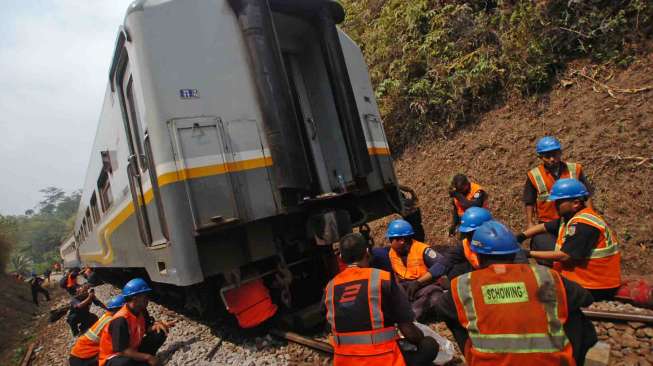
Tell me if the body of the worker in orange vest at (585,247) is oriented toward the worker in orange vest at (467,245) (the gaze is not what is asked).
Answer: yes

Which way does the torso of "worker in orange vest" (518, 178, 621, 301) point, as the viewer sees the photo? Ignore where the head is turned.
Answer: to the viewer's left

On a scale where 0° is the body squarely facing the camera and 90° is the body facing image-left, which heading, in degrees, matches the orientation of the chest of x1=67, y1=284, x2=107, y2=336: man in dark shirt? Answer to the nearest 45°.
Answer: approximately 315°

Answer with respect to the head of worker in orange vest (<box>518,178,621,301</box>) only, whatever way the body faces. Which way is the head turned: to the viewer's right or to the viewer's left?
to the viewer's left

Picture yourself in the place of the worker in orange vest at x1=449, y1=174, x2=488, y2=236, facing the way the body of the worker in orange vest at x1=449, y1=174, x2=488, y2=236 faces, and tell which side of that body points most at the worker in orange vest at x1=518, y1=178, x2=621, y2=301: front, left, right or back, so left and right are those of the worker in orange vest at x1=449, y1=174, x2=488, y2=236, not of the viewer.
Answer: left

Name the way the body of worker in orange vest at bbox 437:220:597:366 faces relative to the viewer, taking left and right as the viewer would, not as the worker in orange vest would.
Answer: facing away from the viewer

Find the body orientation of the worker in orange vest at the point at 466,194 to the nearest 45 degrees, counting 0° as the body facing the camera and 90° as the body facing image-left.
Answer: approximately 45°

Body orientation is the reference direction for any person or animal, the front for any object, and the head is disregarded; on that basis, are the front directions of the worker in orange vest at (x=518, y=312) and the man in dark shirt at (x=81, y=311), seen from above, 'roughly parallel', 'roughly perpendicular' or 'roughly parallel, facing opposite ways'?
roughly perpendicular

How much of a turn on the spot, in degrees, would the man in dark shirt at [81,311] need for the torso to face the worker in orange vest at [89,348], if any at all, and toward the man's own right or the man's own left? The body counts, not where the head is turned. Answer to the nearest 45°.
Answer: approximately 45° to the man's own right

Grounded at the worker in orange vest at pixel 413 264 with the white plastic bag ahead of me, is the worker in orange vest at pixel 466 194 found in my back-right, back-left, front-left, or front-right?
back-left

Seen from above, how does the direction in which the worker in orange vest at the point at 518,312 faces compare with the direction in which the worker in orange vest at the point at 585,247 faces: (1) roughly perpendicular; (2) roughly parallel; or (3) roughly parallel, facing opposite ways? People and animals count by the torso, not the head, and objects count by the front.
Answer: roughly perpendicular
